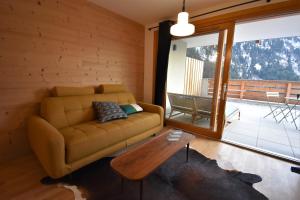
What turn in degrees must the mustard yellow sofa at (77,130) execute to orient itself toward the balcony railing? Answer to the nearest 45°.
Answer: approximately 45° to its left

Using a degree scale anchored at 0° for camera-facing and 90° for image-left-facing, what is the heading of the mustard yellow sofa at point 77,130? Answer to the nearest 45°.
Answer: approximately 315°

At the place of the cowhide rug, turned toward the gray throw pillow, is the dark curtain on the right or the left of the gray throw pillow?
right

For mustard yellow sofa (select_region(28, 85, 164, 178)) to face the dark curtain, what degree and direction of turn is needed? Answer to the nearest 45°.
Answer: approximately 90° to its left
